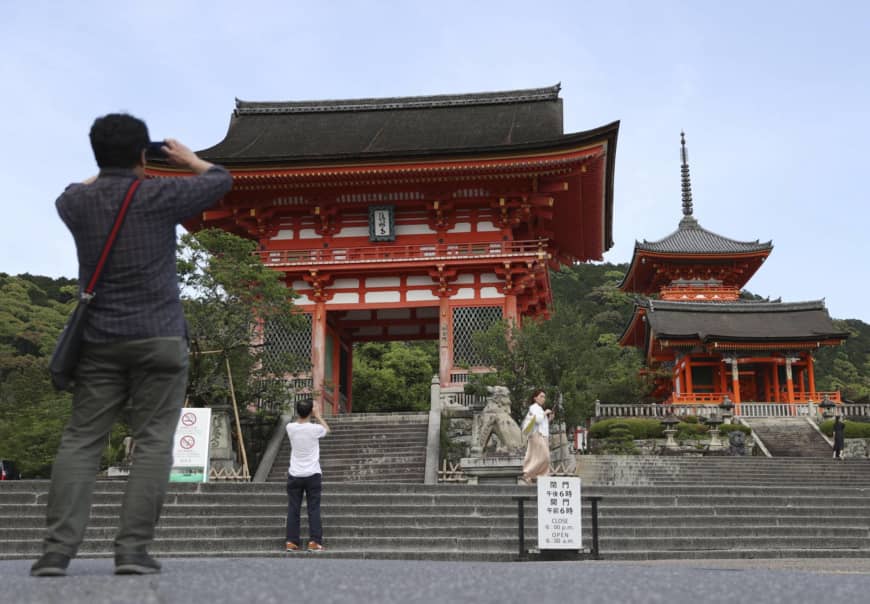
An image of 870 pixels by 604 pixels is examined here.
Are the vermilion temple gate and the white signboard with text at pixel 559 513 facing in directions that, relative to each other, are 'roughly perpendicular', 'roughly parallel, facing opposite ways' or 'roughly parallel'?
roughly parallel

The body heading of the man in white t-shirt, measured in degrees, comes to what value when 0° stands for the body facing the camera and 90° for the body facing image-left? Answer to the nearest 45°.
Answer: approximately 180°

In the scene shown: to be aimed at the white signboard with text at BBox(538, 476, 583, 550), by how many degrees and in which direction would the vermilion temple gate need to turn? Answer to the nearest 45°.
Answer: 0° — it already faces it

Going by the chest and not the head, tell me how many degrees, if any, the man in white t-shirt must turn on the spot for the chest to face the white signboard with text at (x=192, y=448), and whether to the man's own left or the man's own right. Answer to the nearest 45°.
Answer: approximately 45° to the man's own left

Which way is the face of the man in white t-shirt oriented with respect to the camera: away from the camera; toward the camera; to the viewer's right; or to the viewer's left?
away from the camera

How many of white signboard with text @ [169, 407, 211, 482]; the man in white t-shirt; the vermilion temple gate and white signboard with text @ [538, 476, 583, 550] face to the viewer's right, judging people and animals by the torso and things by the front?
0

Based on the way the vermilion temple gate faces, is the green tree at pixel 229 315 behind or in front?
in front

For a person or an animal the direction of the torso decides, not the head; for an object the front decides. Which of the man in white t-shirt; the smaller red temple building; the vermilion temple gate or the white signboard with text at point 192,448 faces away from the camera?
the man in white t-shirt

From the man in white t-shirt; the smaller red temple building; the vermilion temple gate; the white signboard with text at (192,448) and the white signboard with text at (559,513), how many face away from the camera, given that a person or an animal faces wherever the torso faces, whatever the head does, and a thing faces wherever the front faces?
1

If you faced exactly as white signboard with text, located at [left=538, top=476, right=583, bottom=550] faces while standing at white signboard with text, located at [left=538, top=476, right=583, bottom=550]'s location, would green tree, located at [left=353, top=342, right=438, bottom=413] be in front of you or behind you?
behind

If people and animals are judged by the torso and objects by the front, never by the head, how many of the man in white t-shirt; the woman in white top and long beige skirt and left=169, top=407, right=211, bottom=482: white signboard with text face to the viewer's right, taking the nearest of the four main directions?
1

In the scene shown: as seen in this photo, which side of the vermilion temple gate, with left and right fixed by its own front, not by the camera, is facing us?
front

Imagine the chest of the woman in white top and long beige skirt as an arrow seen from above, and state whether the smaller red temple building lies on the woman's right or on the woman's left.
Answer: on the woman's left

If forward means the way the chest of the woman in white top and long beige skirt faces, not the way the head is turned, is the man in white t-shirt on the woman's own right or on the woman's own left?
on the woman's own right

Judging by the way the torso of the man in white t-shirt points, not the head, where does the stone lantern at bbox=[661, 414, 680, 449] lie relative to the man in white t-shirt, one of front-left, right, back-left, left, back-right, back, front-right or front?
front-right
